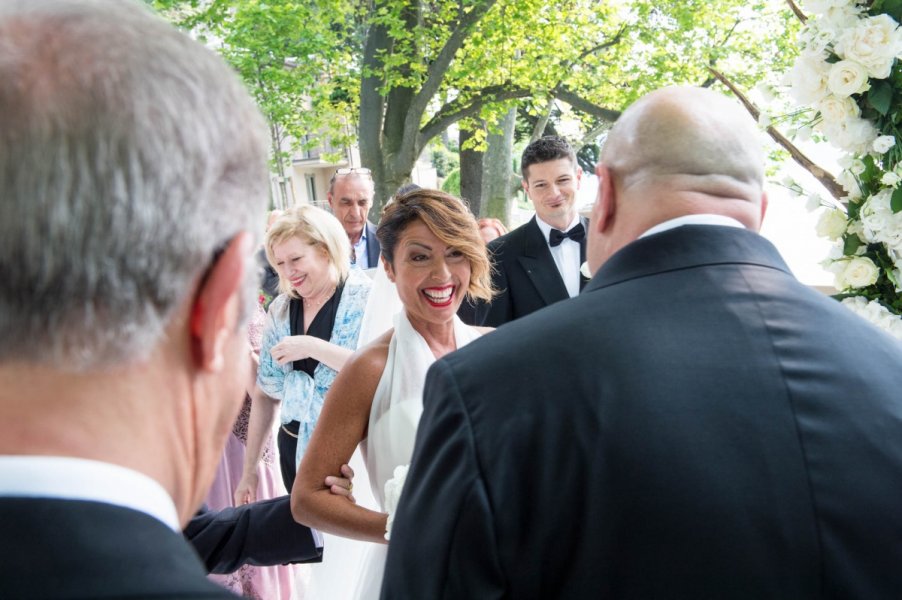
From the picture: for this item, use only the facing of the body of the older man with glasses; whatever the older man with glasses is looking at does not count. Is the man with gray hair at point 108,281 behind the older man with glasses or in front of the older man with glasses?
in front

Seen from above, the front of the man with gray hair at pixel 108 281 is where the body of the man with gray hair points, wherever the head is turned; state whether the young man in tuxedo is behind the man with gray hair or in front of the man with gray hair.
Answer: in front

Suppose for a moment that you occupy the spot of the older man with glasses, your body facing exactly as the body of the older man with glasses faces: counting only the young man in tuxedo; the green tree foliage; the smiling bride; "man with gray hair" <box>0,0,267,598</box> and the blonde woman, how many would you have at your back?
1

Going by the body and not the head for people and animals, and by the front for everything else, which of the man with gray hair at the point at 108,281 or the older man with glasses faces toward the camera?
the older man with glasses

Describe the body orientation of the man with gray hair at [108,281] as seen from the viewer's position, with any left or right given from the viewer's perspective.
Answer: facing away from the viewer and to the right of the viewer

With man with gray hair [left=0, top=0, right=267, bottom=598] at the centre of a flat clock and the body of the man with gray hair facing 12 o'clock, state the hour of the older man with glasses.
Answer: The older man with glasses is roughly at 11 o'clock from the man with gray hair.

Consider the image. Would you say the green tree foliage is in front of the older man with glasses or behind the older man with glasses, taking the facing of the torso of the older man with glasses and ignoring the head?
behind

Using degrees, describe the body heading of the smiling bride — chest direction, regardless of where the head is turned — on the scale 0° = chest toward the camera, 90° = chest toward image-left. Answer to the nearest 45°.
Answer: approximately 315°

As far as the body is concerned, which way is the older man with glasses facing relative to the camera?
toward the camera

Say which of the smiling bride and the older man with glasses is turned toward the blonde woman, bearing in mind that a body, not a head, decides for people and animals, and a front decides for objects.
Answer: the older man with glasses

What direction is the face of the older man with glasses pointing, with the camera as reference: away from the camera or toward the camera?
toward the camera

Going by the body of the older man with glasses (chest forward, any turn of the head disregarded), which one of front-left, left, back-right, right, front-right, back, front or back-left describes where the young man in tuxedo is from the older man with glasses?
front-left

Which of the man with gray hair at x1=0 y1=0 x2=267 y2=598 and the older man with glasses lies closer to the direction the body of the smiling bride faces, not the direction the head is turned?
the man with gray hair

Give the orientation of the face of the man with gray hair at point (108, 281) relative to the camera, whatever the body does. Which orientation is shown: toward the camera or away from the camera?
away from the camera

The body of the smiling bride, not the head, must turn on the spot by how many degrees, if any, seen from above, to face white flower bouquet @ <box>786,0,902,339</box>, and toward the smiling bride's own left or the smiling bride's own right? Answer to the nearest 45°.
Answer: approximately 45° to the smiling bride's own left

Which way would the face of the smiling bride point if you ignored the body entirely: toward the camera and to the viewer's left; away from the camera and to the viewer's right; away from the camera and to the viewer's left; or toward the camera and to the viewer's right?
toward the camera and to the viewer's right

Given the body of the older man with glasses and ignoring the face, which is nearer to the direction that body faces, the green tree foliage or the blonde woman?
the blonde woman

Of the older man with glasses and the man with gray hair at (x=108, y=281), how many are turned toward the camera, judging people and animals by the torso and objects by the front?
1

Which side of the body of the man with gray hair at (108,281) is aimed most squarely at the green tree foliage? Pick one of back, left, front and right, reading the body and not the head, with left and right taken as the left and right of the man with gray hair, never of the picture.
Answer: front
